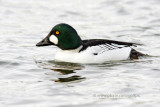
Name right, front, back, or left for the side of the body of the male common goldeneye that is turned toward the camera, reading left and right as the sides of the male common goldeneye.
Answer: left
